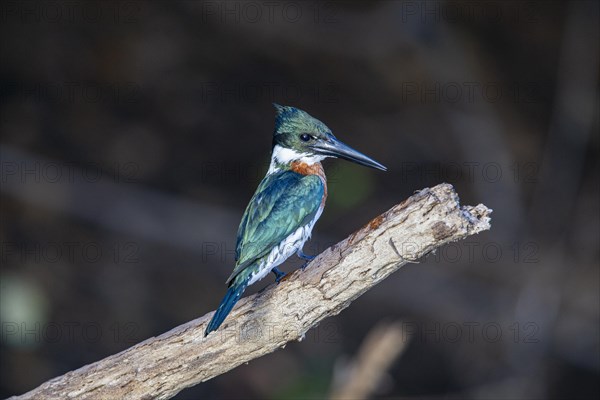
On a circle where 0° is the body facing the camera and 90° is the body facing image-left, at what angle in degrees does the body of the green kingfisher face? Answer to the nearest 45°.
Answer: approximately 270°
